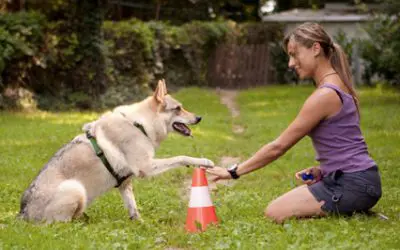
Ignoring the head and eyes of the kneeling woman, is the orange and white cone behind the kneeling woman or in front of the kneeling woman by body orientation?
in front

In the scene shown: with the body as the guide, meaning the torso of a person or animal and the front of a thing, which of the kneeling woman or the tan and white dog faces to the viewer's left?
the kneeling woman

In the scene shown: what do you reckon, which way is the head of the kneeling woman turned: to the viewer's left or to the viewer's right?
to the viewer's left

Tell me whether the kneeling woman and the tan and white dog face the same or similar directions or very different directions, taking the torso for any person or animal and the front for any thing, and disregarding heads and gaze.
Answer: very different directions

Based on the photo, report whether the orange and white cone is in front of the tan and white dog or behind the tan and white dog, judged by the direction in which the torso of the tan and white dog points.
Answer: in front

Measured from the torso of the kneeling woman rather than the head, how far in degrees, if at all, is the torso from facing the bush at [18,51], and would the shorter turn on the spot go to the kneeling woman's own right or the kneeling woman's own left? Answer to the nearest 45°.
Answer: approximately 45° to the kneeling woman's own right

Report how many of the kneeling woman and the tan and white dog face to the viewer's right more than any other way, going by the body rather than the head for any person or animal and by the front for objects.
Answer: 1

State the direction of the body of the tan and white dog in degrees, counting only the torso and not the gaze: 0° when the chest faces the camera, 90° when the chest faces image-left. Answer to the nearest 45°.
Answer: approximately 270°

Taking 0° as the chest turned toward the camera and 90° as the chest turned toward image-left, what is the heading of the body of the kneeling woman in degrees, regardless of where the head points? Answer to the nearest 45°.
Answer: approximately 90°
